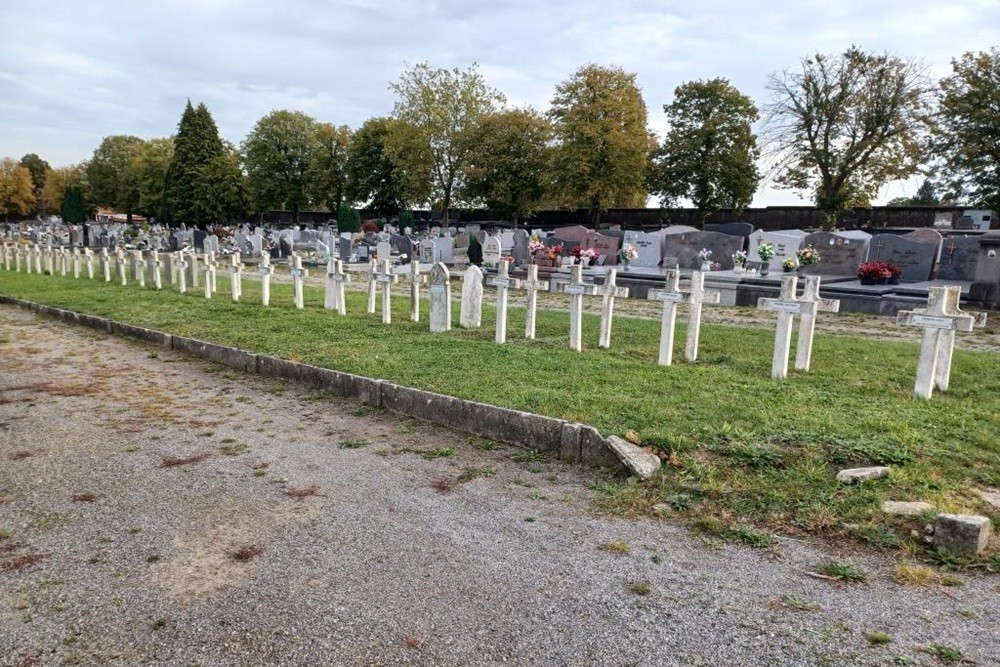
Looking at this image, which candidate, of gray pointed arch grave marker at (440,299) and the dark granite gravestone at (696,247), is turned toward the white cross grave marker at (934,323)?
the dark granite gravestone

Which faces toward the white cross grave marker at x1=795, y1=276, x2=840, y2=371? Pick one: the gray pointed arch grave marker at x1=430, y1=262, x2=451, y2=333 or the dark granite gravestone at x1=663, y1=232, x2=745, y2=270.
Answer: the dark granite gravestone

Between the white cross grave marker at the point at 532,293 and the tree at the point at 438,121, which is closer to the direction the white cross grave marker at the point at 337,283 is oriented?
the white cross grave marker

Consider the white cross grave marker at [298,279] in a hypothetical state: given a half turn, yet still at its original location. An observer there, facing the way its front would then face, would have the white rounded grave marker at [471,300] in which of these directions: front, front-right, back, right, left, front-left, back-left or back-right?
right

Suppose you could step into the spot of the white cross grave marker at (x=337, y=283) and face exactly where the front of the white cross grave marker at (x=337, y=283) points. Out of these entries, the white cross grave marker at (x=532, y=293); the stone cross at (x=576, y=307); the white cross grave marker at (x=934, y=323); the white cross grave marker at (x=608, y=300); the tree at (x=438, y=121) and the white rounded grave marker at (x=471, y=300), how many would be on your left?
5

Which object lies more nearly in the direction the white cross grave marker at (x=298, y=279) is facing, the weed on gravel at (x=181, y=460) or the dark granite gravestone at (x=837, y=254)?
the weed on gravel

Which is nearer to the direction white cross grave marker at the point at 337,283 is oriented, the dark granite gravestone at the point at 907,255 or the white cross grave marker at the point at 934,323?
the white cross grave marker

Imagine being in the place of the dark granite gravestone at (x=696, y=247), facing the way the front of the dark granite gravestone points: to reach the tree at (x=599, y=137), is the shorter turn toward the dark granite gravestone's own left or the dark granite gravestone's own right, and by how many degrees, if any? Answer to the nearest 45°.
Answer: approximately 180°

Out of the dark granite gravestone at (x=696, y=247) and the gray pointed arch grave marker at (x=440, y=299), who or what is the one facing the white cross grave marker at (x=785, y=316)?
the dark granite gravestone

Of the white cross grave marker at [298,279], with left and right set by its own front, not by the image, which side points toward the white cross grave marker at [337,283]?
left
